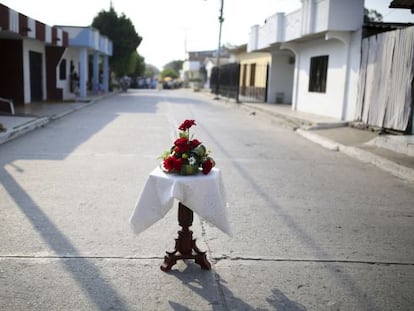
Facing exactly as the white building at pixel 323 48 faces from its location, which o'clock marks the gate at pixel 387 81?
The gate is roughly at 10 o'clock from the white building.

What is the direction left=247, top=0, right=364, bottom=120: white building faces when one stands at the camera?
facing the viewer and to the left of the viewer

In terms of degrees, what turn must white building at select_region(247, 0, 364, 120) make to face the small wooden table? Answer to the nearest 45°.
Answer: approximately 45° to its left

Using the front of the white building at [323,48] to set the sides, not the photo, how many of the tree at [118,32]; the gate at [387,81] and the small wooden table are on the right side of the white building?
1

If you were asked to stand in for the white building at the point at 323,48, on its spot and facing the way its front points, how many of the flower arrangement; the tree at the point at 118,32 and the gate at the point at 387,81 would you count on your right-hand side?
1

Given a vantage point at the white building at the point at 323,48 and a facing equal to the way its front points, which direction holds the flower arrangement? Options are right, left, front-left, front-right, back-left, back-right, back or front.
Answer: front-left

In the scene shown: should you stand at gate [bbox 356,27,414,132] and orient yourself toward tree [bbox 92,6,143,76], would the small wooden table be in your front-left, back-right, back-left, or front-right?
back-left

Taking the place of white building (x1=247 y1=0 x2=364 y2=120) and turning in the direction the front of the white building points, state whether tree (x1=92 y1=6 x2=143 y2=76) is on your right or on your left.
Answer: on your right

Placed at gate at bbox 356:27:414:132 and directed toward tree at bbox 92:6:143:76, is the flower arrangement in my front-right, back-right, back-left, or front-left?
back-left

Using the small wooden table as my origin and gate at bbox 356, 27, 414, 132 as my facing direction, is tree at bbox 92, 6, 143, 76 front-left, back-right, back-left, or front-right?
front-left
